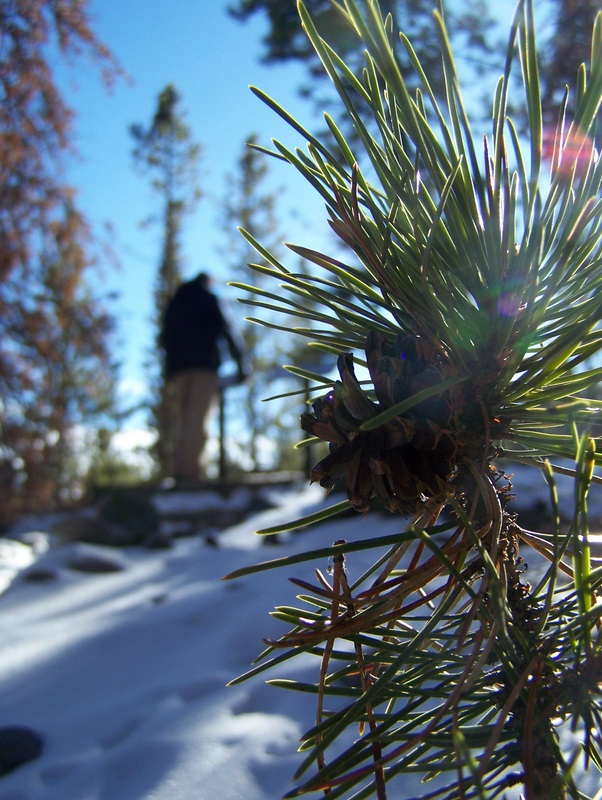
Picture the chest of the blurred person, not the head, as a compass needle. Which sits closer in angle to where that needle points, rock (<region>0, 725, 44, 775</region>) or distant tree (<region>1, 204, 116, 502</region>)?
the distant tree

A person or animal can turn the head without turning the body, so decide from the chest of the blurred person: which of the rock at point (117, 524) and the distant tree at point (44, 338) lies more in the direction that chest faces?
the distant tree

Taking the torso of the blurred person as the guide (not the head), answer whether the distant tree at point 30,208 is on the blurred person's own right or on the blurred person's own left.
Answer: on the blurred person's own left

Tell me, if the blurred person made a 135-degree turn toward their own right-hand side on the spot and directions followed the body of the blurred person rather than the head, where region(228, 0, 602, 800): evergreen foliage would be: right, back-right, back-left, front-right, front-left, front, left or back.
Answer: front

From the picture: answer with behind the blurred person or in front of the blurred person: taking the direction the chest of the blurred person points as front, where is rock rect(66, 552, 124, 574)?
behind

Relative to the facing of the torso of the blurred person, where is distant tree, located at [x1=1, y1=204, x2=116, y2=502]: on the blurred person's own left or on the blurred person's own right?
on the blurred person's own left

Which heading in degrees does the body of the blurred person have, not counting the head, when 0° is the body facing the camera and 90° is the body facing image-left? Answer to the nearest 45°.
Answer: approximately 225°
